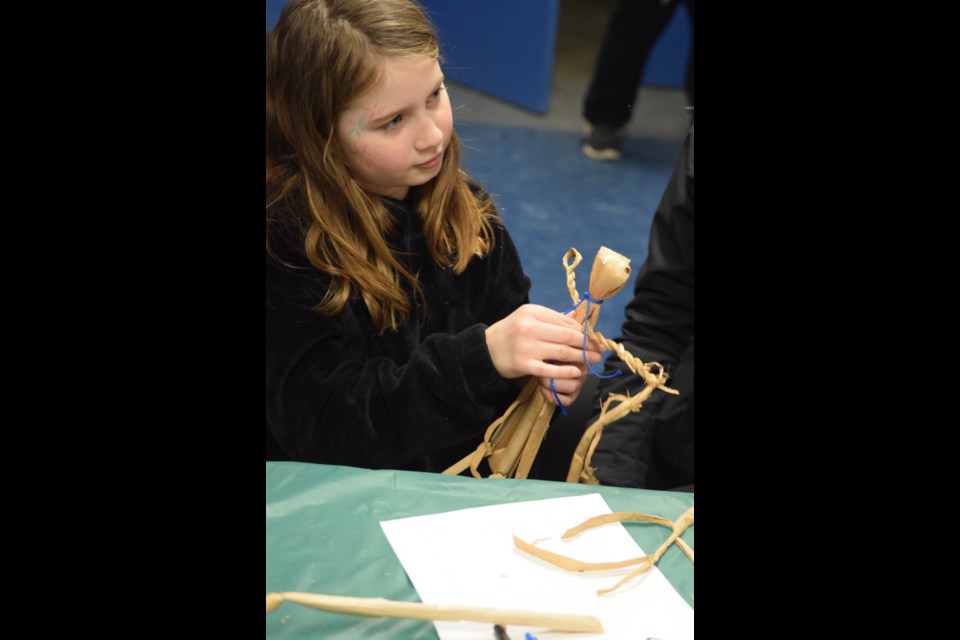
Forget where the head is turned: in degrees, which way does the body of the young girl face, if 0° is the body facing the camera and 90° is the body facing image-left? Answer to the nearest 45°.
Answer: approximately 315°
